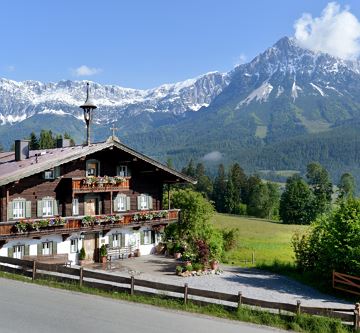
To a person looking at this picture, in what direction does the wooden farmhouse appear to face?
facing the viewer and to the right of the viewer

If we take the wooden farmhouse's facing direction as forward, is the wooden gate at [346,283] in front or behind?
in front

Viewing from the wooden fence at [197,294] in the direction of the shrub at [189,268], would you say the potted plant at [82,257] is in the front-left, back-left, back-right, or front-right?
front-left

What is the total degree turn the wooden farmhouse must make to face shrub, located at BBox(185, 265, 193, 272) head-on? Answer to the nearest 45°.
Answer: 0° — it already faces it
